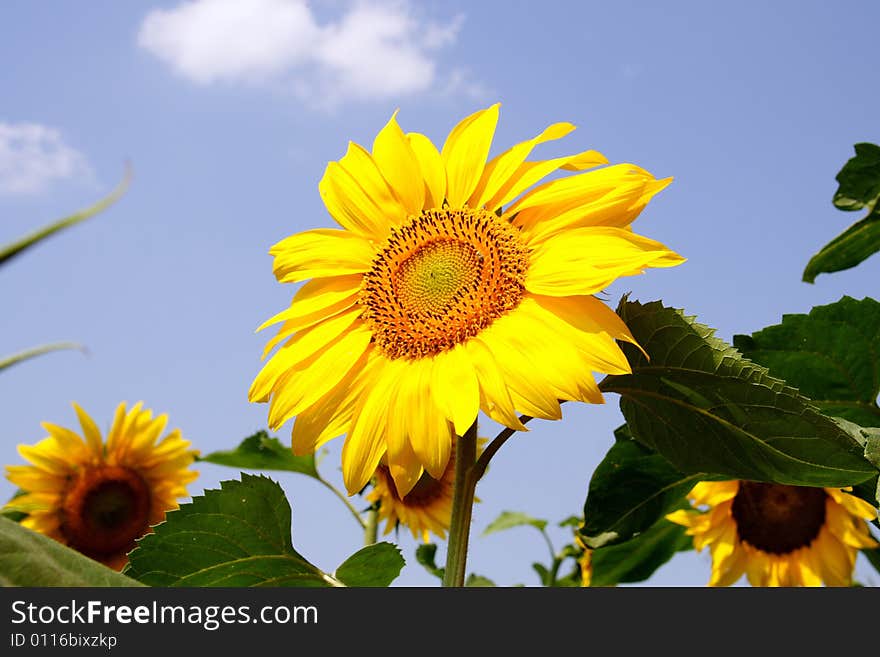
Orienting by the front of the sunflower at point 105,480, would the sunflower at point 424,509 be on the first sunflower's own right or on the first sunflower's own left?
on the first sunflower's own left

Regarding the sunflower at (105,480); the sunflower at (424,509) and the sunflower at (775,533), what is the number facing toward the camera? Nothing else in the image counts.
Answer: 3

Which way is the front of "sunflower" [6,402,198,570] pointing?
toward the camera

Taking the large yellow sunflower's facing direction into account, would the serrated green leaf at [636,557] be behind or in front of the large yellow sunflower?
behind

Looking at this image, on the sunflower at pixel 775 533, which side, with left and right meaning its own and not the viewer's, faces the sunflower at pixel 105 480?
right

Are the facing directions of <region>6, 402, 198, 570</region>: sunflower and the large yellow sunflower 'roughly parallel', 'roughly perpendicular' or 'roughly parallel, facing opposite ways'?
roughly parallel

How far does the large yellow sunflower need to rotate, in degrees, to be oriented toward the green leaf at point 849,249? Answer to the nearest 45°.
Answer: approximately 135° to its left

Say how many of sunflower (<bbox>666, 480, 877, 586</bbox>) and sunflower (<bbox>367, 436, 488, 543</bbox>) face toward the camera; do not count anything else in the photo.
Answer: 2

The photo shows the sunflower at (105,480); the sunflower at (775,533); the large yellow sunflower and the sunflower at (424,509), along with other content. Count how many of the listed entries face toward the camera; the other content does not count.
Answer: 4

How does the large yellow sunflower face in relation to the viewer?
toward the camera

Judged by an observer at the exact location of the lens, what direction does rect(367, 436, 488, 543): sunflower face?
facing the viewer
